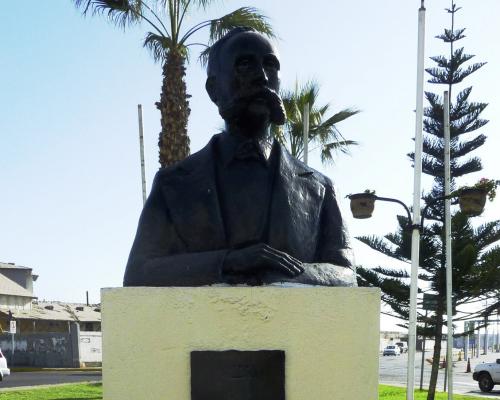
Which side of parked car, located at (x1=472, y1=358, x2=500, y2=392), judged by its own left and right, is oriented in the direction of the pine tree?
left

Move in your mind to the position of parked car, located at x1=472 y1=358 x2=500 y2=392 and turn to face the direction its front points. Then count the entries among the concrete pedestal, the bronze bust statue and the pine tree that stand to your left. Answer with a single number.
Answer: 3

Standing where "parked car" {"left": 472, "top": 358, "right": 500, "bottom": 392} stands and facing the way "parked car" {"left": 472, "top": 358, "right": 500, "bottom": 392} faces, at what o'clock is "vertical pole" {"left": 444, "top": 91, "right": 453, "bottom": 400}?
The vertical pole is roughly at 9 o'clock from the parked car.

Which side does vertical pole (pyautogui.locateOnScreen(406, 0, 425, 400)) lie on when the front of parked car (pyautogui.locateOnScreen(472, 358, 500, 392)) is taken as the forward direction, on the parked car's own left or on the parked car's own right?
on the parked car's own left

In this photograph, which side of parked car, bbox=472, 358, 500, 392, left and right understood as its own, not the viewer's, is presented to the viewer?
left

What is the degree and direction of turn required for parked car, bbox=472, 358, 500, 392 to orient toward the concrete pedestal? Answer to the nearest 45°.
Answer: approximately 90° to its left
